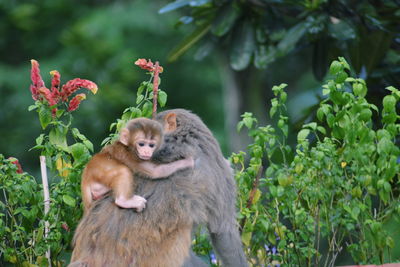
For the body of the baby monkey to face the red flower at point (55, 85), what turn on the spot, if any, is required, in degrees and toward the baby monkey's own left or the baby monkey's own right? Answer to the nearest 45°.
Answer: approximately 135° to the baby monkey's own left

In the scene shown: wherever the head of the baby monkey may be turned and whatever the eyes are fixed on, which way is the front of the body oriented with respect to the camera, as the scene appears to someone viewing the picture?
to the viewer's right

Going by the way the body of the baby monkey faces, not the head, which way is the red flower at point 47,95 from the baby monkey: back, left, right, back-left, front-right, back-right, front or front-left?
back-left
